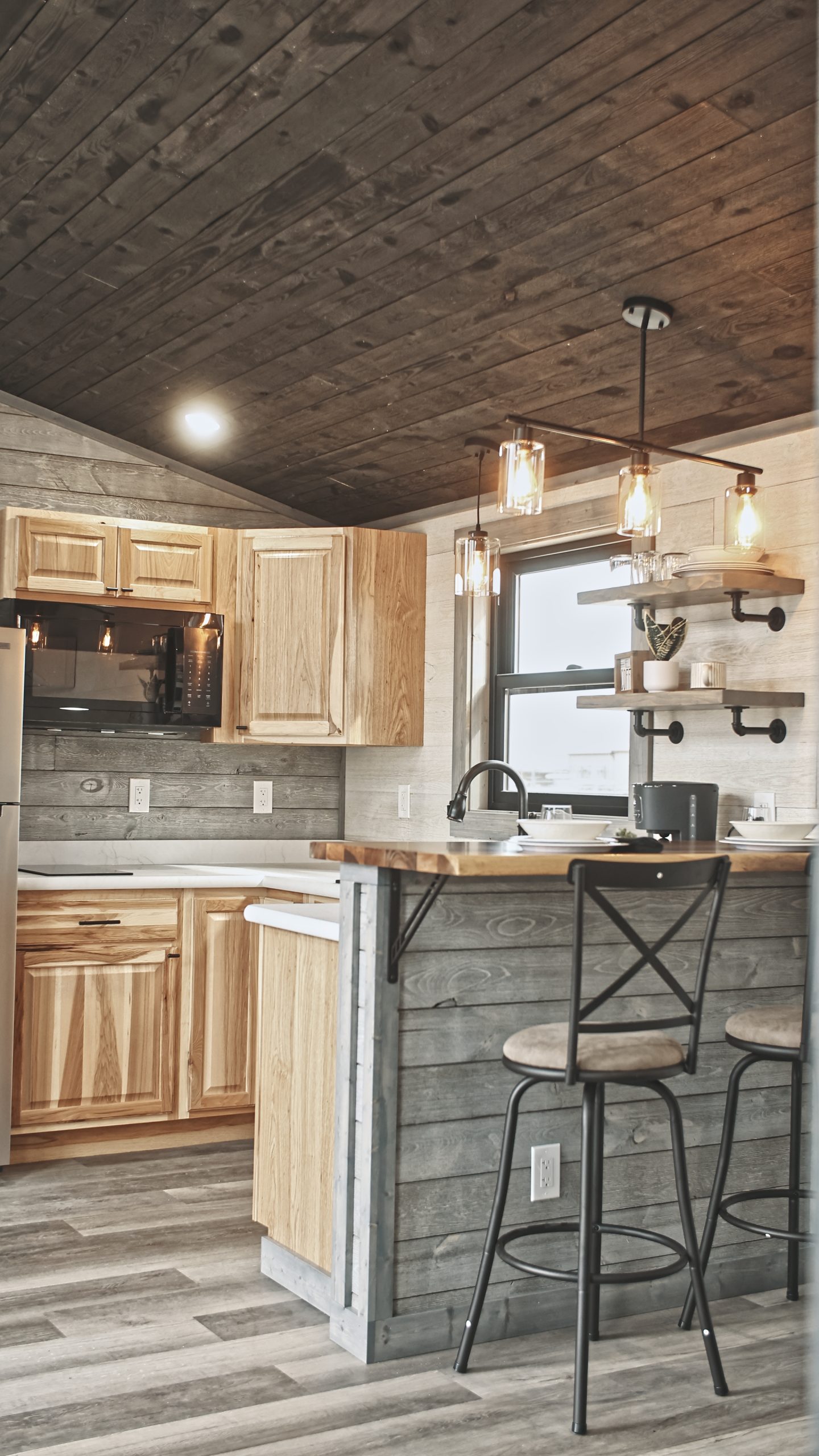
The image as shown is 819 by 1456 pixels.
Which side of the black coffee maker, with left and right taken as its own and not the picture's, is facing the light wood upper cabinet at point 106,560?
right

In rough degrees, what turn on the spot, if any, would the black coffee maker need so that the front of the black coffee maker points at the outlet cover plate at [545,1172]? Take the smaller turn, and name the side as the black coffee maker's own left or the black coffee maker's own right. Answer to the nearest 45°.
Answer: approximately 45° to the black coffee maker's own left

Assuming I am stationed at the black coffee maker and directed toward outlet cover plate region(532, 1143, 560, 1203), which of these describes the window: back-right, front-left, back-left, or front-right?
back-right

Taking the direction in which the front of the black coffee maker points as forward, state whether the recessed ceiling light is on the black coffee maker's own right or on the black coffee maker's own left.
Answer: on the black coffee maker's own right

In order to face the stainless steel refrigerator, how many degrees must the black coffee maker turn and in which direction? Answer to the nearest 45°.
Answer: approximately 45° to its right

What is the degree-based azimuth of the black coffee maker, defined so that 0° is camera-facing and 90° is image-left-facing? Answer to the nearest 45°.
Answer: approximately 45°
